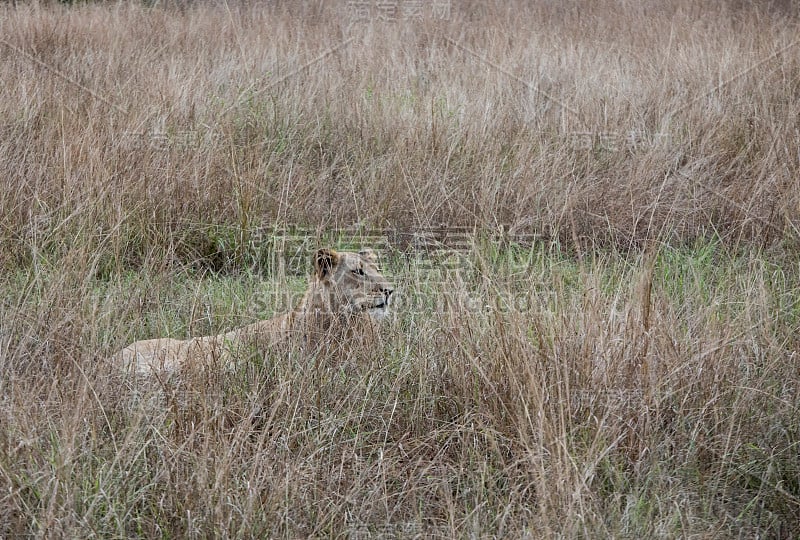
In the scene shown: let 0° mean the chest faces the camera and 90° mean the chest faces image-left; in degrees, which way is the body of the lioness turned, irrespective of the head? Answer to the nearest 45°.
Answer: approximately 270°
